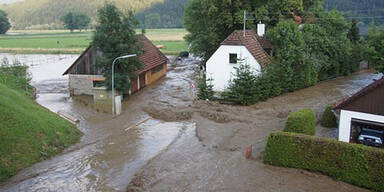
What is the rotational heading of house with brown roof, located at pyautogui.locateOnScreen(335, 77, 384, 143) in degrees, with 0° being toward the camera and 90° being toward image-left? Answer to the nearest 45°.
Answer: approximately 0°

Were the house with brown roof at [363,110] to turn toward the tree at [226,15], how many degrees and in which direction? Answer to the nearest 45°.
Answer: approximately 135° to its right

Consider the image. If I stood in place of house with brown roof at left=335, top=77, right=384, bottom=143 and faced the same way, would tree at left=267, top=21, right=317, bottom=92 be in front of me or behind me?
behind

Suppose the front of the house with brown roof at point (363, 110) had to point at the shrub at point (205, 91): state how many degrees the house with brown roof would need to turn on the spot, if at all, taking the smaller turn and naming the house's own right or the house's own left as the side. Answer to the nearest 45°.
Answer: approximately 135° to the house's own right

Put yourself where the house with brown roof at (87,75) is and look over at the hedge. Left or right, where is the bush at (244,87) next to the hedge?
left

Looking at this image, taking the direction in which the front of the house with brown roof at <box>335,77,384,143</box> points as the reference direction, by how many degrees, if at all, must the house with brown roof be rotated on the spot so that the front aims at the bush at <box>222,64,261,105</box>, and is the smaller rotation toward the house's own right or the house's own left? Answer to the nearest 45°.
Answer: approximately 135° to the house's own right

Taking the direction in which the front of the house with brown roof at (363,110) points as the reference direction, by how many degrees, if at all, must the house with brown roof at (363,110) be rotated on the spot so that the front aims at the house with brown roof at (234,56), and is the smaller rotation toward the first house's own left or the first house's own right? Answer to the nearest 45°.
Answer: approximately 135° to the first house's own right

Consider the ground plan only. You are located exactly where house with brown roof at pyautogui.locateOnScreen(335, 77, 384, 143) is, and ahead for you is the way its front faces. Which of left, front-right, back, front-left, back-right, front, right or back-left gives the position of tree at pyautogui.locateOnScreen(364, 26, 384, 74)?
back
